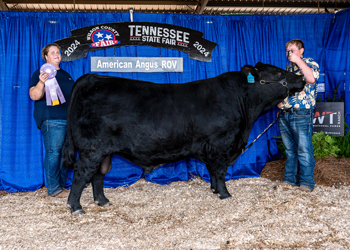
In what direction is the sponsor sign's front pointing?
toward the camera

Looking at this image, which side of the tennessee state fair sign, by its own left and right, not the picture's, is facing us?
front

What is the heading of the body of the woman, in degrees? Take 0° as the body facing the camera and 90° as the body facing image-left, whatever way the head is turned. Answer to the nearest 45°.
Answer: approximately 315°

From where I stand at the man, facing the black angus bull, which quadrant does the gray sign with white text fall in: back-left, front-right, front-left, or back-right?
front-right

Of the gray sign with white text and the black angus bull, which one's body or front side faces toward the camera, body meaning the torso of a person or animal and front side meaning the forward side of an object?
the gray sign with white text

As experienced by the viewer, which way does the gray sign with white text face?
facing the viewer

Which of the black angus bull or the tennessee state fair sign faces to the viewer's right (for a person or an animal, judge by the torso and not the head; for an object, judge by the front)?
the black angus bull

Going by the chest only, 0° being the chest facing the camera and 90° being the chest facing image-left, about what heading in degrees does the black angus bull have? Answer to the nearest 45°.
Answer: approximately 270°

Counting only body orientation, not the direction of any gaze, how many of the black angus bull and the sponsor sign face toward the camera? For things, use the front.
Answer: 1

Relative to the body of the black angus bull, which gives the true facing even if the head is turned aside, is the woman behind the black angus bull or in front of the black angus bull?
behind

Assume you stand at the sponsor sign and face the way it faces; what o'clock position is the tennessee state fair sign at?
The tennessee state fair sign is roughly at 2 o'clock from the sponsor sign.
